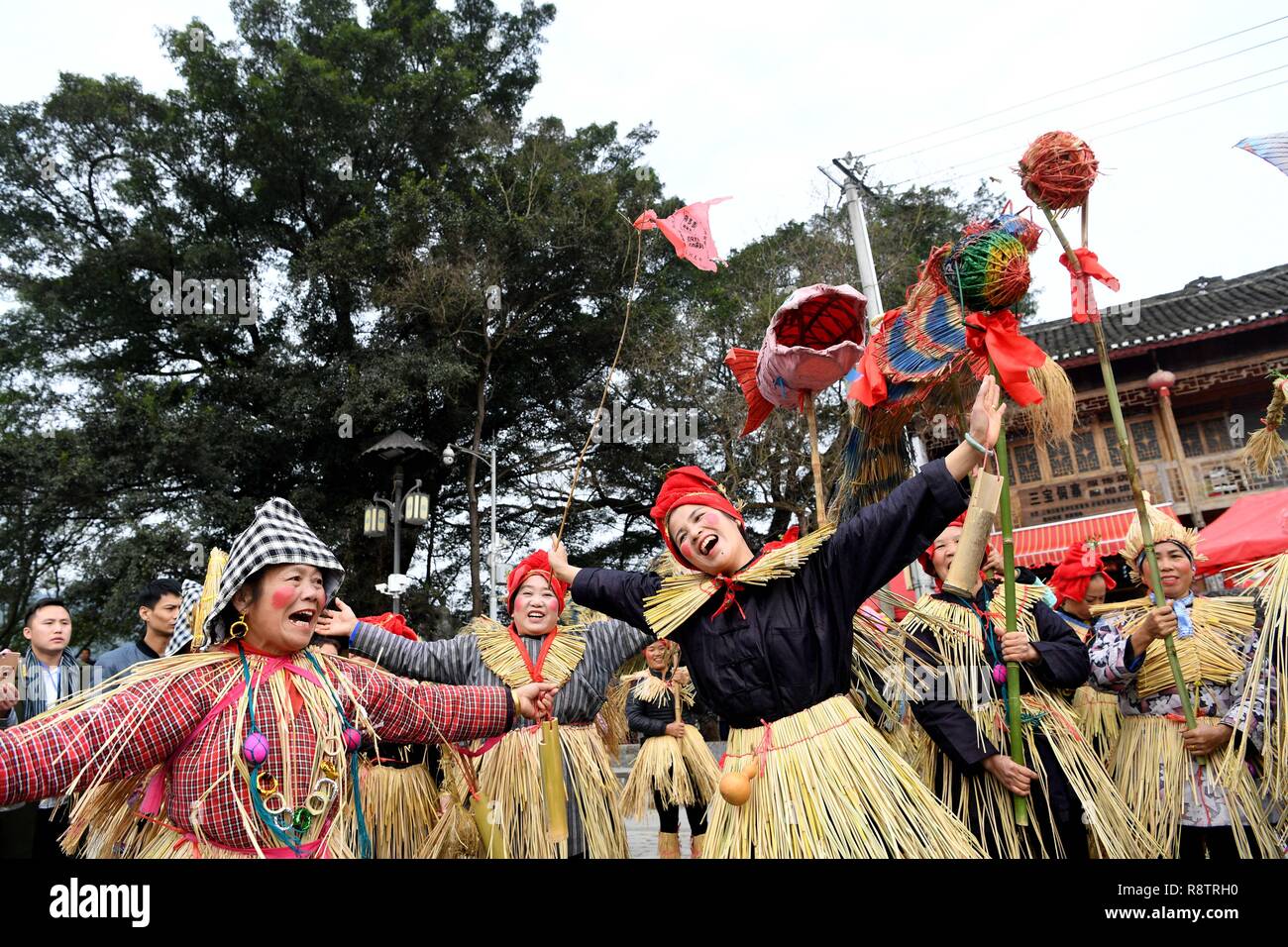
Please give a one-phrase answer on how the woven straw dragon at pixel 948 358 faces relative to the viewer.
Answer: facing the viewer and to the right of the viewer

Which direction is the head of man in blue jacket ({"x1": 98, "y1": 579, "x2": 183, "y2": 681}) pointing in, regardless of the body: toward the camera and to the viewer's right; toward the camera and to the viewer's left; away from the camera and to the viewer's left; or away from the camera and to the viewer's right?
toward the camera and to the viewer's right

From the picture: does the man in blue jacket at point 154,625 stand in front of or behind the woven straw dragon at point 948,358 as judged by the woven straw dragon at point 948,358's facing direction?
behind

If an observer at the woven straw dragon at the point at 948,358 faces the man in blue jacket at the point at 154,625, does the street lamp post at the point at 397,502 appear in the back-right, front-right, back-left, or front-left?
front-right

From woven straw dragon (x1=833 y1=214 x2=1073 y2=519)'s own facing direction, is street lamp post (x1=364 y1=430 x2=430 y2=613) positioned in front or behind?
behind

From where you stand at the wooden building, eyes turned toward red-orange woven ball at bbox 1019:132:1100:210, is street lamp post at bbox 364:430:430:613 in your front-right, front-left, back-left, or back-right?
front-right

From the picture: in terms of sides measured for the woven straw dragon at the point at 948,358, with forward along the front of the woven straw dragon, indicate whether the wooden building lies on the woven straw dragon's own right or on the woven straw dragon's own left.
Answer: on the woven straw dragon's own left
